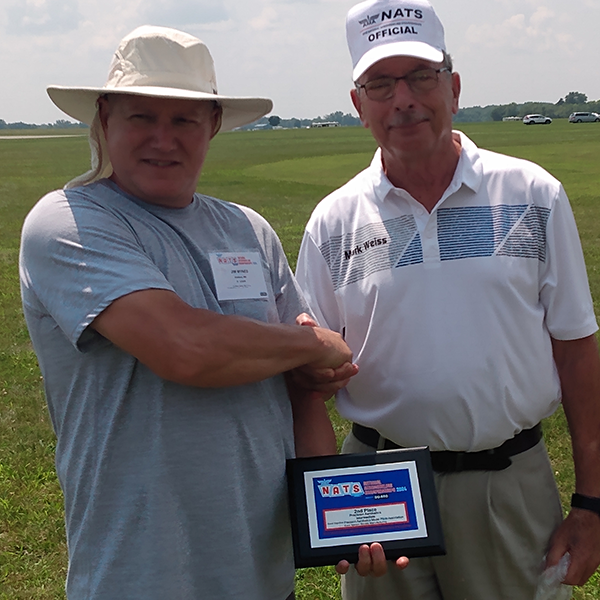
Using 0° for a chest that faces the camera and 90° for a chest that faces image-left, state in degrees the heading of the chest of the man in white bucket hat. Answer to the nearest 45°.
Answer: approximately 315°

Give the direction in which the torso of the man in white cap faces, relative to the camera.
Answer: toward the camera

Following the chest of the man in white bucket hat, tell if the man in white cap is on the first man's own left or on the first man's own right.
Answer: on the first man's own left

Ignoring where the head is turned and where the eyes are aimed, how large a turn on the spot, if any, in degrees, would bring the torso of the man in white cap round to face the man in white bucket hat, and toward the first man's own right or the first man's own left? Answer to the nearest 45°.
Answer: approximately 45° to the first man's own right

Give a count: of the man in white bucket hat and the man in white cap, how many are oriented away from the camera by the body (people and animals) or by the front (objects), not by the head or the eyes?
0

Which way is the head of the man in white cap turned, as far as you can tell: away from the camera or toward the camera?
toward the camera
